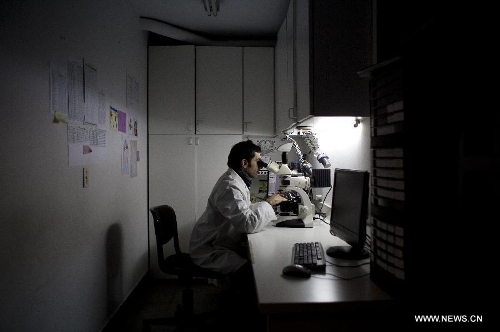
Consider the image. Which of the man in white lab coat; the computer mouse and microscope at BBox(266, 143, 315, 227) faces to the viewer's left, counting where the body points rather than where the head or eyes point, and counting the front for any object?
the microscope

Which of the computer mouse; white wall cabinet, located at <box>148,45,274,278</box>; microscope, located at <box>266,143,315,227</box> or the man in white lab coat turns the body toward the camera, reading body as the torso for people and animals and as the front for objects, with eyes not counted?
the white wall cabinet

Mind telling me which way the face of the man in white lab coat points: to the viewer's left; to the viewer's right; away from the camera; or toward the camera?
to the viewer's right

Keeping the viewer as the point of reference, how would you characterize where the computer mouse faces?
facing to the right of the viewer

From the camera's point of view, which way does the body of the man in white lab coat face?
to the viewer's right

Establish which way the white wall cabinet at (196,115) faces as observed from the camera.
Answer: facing the viewer

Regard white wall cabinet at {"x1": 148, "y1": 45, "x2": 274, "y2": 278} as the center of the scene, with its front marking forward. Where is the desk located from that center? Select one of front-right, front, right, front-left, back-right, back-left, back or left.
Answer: front

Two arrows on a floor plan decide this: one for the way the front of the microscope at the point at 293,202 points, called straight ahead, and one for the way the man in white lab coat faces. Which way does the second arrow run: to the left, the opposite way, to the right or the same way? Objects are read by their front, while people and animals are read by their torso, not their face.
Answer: the opposite way

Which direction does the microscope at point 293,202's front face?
to the viewer's left

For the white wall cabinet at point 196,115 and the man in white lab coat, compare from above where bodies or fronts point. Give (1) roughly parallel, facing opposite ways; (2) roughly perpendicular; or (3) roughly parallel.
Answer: roughly perpendicular

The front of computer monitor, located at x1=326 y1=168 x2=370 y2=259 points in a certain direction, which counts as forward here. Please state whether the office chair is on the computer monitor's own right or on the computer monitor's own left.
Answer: on the computer monitor's own right

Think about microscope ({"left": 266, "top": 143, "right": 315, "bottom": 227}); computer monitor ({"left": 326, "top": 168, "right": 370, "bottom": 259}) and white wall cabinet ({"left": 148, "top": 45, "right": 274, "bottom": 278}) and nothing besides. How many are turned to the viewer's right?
0
